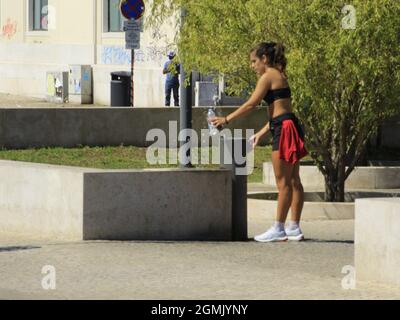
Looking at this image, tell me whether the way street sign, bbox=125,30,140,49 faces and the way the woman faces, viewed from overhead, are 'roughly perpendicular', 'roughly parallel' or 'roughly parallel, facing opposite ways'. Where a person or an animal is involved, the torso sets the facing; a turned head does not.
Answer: roughly perpendicular

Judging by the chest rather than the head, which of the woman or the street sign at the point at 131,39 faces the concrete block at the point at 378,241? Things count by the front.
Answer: the street sign

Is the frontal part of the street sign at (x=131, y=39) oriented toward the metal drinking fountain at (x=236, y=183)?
yes

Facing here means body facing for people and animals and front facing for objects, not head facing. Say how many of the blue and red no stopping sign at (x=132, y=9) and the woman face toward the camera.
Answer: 1

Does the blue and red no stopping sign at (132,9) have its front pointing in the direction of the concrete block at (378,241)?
yes

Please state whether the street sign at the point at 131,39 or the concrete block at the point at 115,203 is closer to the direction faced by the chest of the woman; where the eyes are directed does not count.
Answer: the concrete block

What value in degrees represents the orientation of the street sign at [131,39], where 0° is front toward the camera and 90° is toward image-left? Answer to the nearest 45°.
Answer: approximately 0°

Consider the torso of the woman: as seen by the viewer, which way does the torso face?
to the viewer's left

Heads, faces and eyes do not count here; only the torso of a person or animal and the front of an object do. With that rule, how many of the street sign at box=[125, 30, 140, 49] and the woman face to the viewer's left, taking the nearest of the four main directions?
1

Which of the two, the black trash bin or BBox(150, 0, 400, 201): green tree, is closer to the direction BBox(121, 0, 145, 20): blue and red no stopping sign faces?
the green tree

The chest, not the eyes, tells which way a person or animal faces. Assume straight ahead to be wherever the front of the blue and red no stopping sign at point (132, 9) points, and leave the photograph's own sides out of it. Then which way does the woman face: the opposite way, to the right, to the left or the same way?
to the right

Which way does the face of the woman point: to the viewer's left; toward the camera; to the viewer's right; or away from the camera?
to the viewer's left

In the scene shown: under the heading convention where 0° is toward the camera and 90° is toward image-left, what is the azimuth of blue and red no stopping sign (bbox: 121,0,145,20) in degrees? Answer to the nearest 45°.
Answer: approximately 0°
